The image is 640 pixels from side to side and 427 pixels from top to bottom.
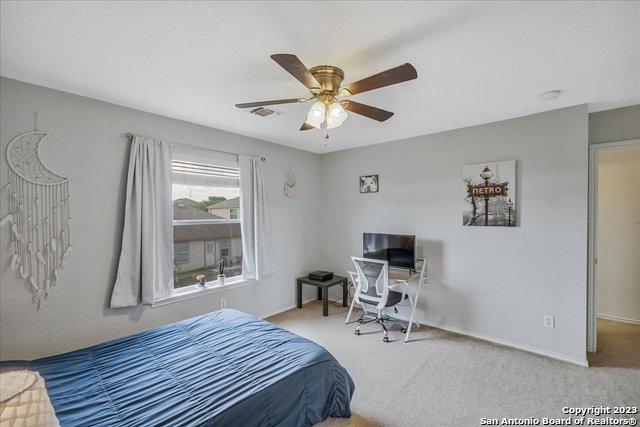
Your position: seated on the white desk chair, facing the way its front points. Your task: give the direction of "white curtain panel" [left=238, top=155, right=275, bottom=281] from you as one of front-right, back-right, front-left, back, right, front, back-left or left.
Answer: back-left

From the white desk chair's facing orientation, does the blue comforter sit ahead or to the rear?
to the rear

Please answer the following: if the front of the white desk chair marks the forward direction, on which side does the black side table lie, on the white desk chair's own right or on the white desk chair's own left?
on the white desk chair's own left

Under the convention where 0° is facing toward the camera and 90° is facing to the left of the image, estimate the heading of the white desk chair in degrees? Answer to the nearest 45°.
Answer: approximately 225°

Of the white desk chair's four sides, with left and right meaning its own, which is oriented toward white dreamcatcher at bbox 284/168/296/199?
left

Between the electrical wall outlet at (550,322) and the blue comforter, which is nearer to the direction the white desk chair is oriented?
the electrical wall outlet
